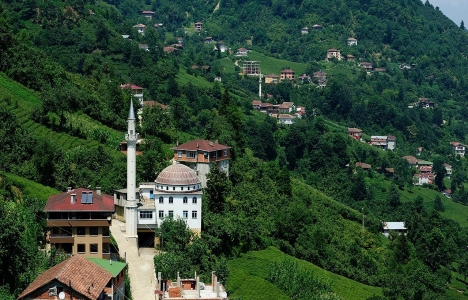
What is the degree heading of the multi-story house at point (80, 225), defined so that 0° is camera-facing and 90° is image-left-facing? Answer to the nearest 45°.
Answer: approximately 0°

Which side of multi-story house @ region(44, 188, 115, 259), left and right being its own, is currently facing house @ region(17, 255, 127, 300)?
front

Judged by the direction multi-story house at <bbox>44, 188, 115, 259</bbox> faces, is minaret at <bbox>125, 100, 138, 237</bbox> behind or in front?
behind

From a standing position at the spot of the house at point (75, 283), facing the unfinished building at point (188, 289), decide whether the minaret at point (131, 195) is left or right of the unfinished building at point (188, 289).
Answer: left

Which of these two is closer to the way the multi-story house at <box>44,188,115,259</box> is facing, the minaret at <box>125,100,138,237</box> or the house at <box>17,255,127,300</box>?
the house

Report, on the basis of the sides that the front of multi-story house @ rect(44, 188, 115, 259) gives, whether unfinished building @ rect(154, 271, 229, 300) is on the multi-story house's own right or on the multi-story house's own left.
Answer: on the multi-story house's own left
